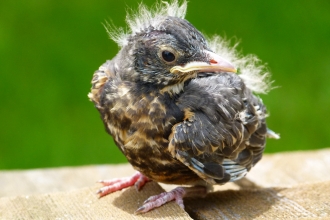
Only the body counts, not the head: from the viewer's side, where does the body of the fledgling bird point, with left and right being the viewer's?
facing the viewer and to the left of the viewer
